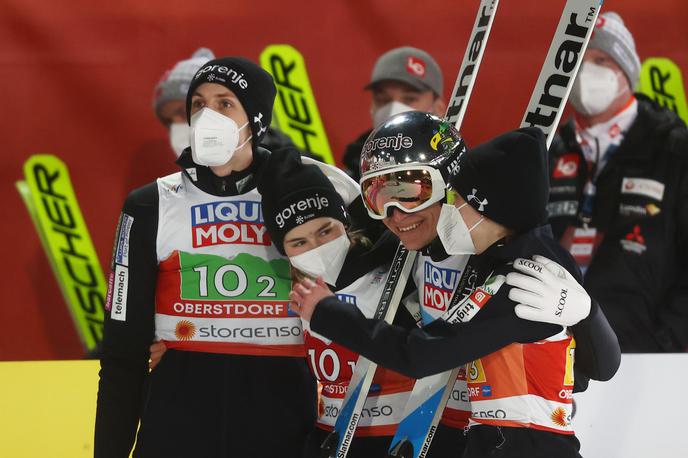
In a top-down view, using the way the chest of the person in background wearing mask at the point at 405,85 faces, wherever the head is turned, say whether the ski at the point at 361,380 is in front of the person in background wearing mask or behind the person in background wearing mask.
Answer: in front

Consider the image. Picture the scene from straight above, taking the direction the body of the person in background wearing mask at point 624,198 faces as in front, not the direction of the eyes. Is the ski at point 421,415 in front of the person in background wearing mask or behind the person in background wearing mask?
in front

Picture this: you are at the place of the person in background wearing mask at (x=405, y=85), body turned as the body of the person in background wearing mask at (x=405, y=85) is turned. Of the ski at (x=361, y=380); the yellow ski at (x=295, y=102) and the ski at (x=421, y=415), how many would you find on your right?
1

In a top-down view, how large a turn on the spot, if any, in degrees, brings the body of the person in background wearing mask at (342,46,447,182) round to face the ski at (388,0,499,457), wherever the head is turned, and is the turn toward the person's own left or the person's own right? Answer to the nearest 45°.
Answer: approximately 45° to the person's own left

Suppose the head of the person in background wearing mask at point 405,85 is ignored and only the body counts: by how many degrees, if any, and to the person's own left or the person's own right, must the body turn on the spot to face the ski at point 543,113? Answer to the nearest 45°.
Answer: approximately 45° to the person's own left
